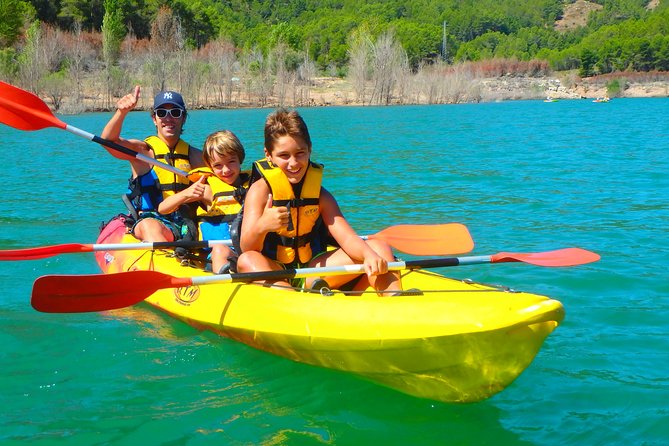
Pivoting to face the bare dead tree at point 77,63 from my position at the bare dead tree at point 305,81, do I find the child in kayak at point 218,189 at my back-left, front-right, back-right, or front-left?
front-left

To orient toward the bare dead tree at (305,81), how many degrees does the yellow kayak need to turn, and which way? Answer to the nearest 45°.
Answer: approximately 135° to its left

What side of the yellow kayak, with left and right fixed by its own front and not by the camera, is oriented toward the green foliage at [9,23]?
back

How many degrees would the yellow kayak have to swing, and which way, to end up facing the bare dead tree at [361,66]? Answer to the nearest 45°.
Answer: approximately 135° to its left

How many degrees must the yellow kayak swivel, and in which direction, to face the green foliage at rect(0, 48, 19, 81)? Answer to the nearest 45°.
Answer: approximately 180°

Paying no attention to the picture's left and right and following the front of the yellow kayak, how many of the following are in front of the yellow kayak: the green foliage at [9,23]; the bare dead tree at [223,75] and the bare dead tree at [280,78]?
0

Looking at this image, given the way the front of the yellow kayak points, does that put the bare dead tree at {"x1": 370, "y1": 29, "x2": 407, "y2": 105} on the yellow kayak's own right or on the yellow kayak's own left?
on the yellow kayak's own left

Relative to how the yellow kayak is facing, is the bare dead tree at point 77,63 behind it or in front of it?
behind

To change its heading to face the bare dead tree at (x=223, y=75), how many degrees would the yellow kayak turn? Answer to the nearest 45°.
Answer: approximately 135° to its left

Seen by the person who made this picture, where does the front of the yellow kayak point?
facing the viewer and to the right of the viewer

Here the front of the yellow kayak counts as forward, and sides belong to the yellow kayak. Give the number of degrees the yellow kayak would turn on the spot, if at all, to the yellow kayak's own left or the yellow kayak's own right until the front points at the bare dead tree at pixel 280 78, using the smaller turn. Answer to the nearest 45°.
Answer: approximately 135° to the yellow kayak's own left

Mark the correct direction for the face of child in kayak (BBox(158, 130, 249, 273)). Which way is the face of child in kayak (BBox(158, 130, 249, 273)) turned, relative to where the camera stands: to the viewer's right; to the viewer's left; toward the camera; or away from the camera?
toward the camera

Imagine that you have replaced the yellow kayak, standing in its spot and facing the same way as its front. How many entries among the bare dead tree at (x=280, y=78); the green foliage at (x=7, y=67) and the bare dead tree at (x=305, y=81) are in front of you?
0
